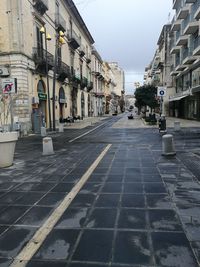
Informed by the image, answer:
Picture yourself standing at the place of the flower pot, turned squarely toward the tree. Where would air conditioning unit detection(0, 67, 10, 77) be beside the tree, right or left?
left

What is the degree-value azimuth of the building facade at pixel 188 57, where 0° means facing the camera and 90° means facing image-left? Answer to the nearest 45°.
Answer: approximately 45°

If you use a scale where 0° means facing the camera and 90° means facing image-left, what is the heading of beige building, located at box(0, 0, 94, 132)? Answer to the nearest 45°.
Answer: approximately 315°
